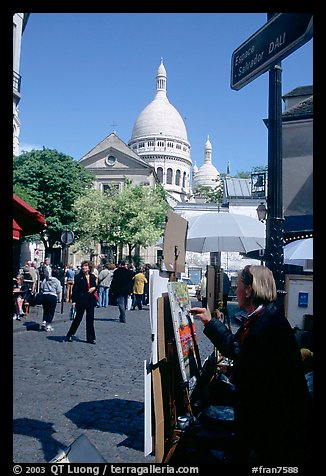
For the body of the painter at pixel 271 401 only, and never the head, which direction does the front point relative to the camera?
to the viewer's left

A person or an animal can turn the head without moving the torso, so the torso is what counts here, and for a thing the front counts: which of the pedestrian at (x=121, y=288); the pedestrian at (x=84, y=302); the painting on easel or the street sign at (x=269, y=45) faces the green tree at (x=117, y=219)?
the pedestrian at (x=121, y=288)

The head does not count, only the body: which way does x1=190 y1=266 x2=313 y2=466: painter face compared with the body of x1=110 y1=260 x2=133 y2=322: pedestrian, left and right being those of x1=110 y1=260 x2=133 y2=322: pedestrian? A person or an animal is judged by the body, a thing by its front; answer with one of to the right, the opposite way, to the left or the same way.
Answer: to the left

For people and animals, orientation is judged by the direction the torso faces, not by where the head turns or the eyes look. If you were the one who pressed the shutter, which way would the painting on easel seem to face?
facing the viewer and to the right of the viewer

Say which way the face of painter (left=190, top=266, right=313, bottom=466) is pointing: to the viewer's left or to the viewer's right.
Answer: to the viewer's left

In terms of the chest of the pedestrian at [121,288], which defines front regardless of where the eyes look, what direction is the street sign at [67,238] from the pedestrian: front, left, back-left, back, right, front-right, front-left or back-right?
front-left

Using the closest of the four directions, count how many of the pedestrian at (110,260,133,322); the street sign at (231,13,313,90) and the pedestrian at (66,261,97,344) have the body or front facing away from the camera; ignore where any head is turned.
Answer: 1

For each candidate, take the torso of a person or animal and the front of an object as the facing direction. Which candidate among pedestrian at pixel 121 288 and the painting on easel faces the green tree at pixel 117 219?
the pedestrian

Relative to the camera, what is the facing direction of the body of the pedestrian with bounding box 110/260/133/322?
away from the camera
